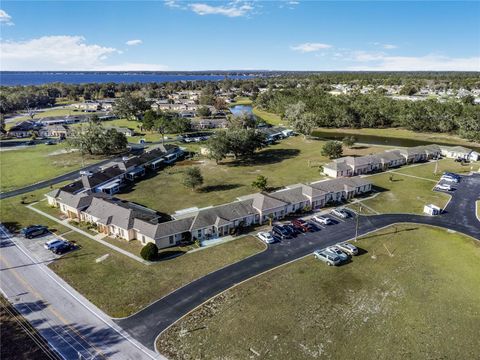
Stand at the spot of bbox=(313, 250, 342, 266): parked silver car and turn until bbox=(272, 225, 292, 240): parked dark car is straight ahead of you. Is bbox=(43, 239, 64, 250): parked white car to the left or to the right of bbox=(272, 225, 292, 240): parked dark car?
left

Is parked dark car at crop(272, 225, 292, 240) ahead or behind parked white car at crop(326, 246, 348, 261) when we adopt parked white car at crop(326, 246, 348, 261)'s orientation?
behind

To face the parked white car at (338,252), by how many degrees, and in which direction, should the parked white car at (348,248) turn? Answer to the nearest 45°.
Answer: approximately 90° to its right

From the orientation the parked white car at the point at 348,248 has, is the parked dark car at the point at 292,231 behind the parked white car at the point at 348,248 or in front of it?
behind

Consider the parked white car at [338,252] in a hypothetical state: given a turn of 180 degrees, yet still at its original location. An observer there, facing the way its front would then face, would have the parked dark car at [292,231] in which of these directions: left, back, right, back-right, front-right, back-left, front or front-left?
front

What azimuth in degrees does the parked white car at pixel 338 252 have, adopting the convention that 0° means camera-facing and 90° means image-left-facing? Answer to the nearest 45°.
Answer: approximately 315°

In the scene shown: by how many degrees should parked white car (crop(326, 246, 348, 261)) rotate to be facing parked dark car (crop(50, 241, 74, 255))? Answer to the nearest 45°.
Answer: approximately 135° to its right

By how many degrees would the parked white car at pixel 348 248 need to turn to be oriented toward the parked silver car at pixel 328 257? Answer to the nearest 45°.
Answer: approximately 90° to its right
